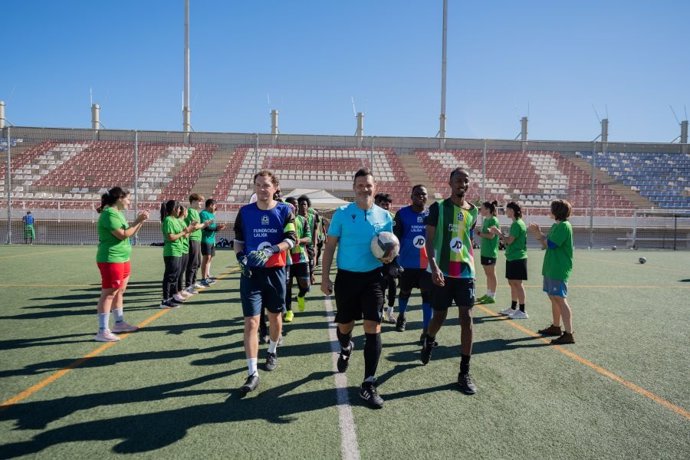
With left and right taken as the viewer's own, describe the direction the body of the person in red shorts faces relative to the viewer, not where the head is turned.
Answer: facing to the right of the viewer

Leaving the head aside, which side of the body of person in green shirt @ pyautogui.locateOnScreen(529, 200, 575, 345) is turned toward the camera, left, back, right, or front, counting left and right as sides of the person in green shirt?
left

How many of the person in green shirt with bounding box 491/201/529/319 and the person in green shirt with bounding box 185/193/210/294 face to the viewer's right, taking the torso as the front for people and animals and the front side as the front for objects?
1

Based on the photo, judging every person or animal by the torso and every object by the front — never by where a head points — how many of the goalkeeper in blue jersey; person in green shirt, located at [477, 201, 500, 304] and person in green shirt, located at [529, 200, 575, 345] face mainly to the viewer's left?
2

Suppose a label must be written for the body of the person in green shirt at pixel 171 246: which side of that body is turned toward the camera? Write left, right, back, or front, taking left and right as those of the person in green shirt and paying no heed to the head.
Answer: right

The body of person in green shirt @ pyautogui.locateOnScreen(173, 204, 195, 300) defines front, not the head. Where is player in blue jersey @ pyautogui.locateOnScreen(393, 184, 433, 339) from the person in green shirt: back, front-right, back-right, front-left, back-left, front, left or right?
front-right

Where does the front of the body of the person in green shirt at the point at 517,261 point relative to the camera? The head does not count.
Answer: to the viewer's left

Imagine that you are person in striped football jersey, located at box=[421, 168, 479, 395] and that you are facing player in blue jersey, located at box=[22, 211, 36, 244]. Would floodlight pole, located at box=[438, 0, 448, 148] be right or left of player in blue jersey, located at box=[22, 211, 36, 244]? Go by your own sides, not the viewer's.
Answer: right

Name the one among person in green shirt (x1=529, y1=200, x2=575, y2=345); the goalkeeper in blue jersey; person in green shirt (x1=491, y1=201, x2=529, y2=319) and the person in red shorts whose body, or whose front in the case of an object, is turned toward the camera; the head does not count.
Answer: the goalkeeper in blue jersey

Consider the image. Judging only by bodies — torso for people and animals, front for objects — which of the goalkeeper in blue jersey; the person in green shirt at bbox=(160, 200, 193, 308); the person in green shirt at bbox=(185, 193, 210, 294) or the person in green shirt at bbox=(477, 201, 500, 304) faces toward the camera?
the goalkeeper in blue jersey

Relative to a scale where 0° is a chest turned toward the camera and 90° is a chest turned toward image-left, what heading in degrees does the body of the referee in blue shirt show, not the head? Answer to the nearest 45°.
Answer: approximately 0°

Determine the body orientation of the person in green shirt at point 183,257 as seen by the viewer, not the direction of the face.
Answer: to the viewer's right
